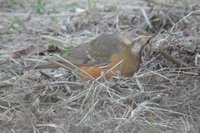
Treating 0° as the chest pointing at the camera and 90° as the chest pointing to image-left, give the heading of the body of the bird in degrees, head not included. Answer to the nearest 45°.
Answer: approximately 270°
